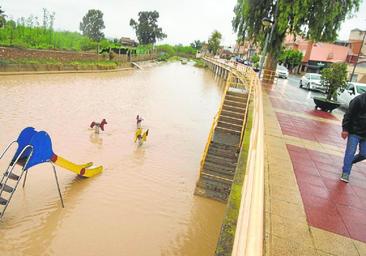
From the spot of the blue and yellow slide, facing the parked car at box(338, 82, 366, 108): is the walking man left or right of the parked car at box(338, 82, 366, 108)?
right

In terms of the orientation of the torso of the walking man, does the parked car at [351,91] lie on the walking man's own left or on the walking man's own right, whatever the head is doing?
on the walking man's own right

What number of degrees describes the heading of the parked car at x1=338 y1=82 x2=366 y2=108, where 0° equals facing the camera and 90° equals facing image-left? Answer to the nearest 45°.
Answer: approximately 45°

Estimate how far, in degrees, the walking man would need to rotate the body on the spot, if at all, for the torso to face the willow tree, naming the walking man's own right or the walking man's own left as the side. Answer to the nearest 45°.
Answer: approximately 135° to the walking man's own right

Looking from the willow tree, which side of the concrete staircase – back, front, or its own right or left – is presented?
back

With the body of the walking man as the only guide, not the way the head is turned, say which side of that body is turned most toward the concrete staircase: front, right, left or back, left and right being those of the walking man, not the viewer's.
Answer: right

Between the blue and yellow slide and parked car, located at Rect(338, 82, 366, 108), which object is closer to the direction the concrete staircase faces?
the blue and yellow slide

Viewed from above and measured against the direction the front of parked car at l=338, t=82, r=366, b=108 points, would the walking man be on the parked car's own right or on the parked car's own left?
on the parked car's own left

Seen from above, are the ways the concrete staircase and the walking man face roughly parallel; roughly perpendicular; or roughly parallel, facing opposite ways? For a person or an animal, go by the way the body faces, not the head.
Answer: roughly perpendicular

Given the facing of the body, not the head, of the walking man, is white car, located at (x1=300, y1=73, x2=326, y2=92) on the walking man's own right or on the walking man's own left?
on the walking man's own right
